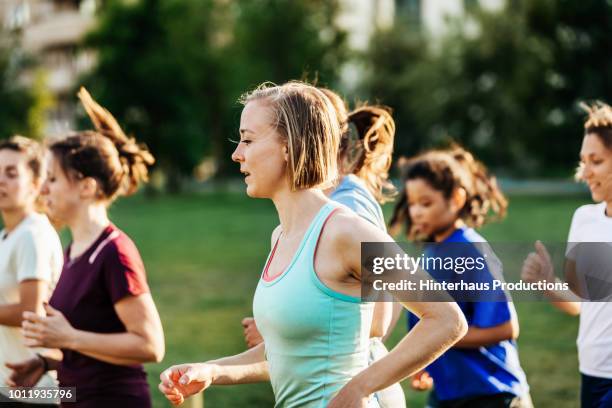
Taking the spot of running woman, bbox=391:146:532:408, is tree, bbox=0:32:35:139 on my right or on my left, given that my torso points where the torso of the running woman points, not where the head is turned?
on my right

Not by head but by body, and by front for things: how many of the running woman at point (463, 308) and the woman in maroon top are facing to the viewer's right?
0

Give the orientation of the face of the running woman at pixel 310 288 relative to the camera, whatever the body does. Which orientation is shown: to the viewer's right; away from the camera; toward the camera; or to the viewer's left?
to the viewer's left

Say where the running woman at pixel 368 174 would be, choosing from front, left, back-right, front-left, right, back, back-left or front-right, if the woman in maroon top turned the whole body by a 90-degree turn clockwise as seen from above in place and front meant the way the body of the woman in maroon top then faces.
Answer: right

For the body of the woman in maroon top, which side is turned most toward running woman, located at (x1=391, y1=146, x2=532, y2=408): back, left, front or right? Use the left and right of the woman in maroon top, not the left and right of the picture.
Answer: back

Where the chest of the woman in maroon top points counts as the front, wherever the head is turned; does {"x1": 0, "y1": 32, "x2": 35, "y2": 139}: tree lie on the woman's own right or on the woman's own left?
on the woman's own right

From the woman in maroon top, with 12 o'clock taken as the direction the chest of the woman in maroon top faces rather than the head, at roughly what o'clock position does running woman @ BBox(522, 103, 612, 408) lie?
The running woman is roughly at 6 o'clock from the woman in maroon top.

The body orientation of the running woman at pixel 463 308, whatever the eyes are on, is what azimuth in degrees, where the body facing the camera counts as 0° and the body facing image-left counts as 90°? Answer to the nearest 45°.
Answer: approximately 45°

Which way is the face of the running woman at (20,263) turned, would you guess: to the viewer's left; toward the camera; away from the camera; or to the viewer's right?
to the viewer's left

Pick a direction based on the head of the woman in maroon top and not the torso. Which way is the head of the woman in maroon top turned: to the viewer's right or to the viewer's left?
to the viewer's left

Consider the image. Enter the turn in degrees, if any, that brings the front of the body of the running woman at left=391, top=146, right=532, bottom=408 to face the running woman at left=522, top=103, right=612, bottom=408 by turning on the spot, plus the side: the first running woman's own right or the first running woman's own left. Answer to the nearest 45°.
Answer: approximately 135° to the first running woman's own left

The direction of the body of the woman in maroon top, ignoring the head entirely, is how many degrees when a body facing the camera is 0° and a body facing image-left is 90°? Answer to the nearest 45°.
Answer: approximately 90°

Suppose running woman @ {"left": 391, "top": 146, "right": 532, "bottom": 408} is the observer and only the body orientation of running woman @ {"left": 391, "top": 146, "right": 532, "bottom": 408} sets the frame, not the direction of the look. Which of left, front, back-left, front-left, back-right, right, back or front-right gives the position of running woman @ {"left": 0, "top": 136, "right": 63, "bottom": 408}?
front-right
